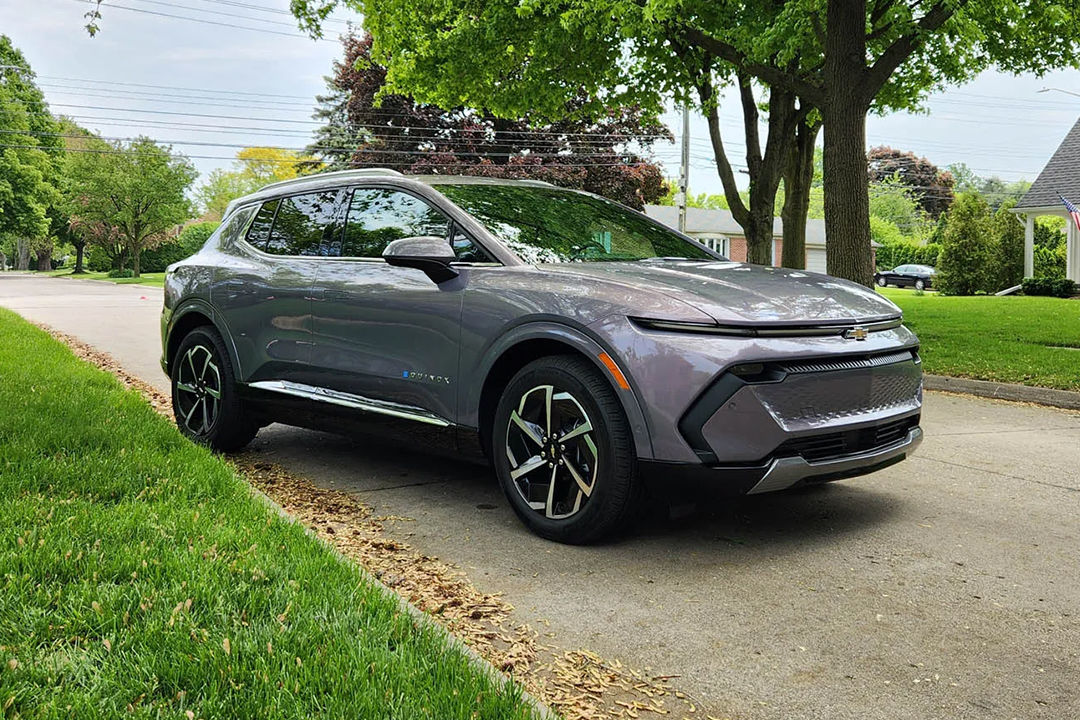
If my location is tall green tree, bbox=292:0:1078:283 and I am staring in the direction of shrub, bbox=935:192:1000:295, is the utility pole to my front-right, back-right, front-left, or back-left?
front-left

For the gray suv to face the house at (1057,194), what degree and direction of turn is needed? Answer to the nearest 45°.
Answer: approximately 90° to its left

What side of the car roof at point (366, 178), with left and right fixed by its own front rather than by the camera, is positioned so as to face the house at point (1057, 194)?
left

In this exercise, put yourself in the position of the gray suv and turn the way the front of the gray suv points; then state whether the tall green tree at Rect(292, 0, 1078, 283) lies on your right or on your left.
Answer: on your left

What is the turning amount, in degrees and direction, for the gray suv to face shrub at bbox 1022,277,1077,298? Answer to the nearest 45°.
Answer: approximately 90° to its left

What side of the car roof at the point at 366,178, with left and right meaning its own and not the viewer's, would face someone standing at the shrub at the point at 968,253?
left

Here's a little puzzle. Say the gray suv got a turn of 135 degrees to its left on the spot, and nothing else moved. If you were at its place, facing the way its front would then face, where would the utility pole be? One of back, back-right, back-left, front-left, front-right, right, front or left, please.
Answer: front

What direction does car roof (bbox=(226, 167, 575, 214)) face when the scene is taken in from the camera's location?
facing the viewer and to the right of the viewer
